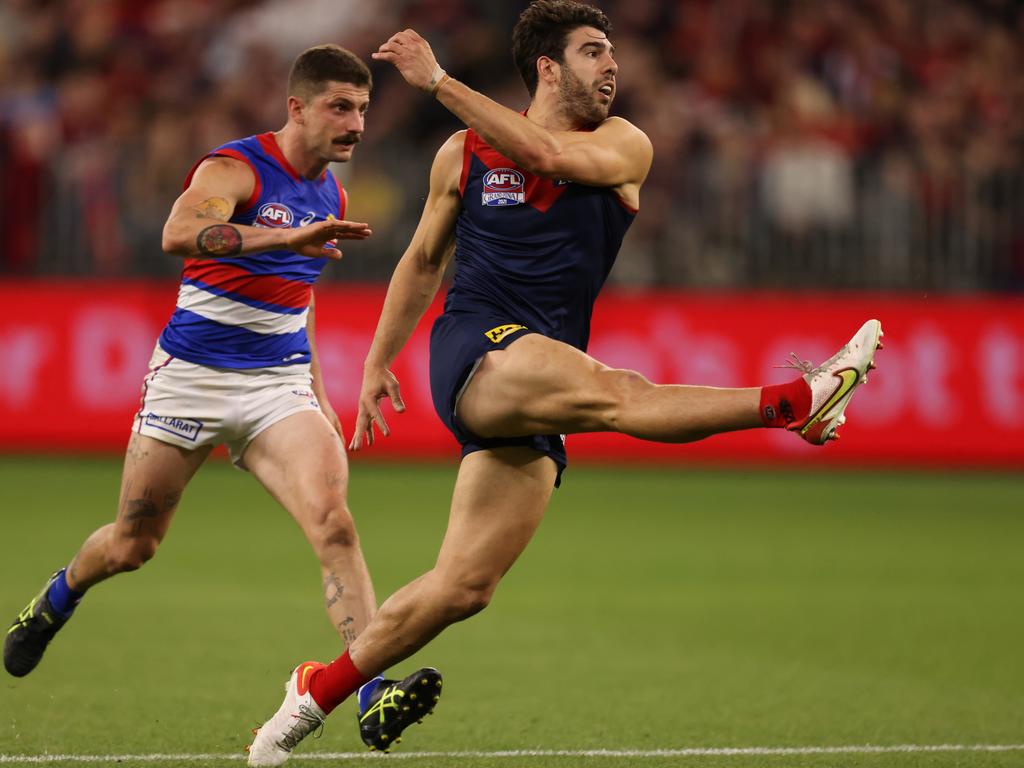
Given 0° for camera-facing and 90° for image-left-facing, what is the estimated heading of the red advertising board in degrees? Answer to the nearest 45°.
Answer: approximately 0°

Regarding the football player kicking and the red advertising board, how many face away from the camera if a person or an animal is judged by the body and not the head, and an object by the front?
0

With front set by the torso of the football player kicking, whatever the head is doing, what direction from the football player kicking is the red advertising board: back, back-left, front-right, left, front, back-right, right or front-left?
back-left

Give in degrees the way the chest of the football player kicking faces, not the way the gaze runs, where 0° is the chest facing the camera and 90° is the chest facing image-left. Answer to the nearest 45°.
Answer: approximately 315°

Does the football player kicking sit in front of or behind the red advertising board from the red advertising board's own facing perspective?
in front
